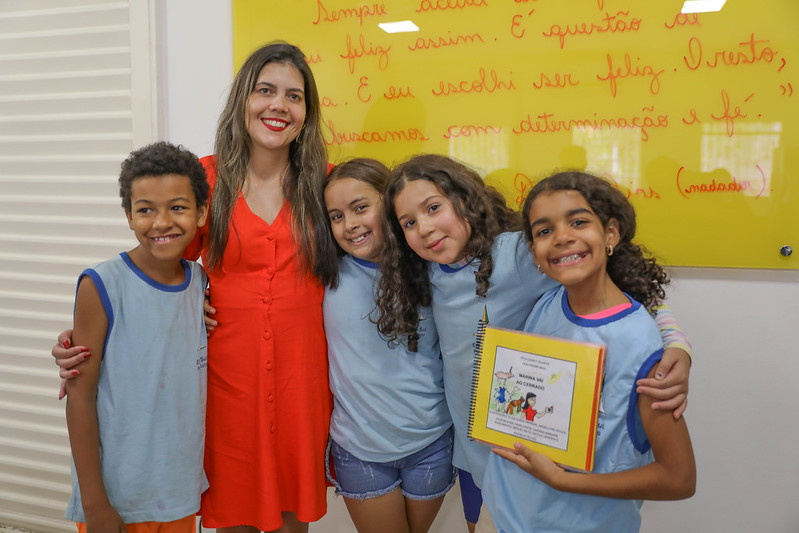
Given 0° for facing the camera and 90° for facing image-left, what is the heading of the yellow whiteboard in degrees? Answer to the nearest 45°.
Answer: approximately 0°

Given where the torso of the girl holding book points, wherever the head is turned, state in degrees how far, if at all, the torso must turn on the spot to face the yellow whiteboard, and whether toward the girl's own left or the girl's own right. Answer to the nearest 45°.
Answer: approximately 135° to the girl's own right

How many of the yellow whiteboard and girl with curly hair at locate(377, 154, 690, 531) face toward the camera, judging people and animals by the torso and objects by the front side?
2

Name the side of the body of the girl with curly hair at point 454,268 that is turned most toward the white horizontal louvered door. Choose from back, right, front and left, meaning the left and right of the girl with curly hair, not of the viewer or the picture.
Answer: right

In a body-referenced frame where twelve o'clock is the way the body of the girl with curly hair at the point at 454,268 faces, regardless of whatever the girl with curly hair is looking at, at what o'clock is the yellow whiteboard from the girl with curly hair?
The yellow whiteboard is roughly at 7 o'clock from the girl with curly hair.

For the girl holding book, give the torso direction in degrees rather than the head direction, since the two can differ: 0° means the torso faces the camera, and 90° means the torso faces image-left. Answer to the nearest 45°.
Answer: approximately 45°

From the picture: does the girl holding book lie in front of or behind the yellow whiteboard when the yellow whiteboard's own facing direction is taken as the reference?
in front

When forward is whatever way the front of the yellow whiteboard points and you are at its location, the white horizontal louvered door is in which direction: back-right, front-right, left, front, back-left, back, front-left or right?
right

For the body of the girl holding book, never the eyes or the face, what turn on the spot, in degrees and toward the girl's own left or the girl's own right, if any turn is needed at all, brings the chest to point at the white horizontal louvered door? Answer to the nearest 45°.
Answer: approximately 45° to the girl's own right

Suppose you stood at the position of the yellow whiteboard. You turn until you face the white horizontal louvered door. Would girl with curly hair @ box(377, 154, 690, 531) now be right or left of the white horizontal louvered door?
left
